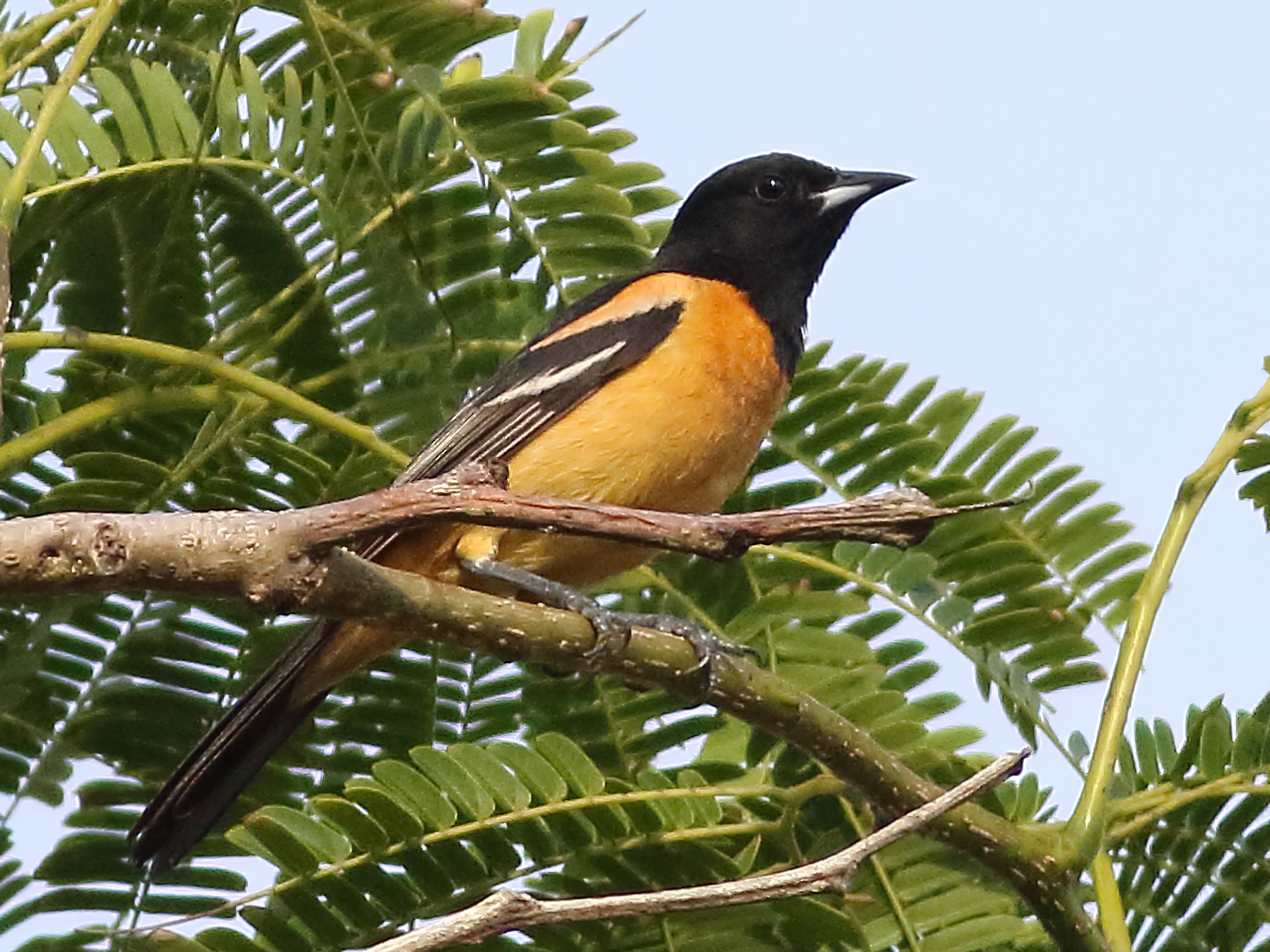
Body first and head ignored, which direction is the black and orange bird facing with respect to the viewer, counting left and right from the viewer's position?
facing to the right of the viewer
